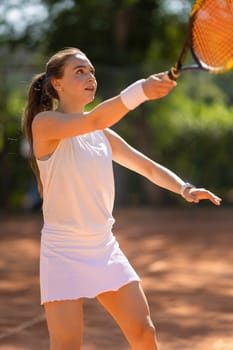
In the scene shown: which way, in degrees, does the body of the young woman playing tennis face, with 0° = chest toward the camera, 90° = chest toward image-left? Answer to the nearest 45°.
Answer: approximately 315°
